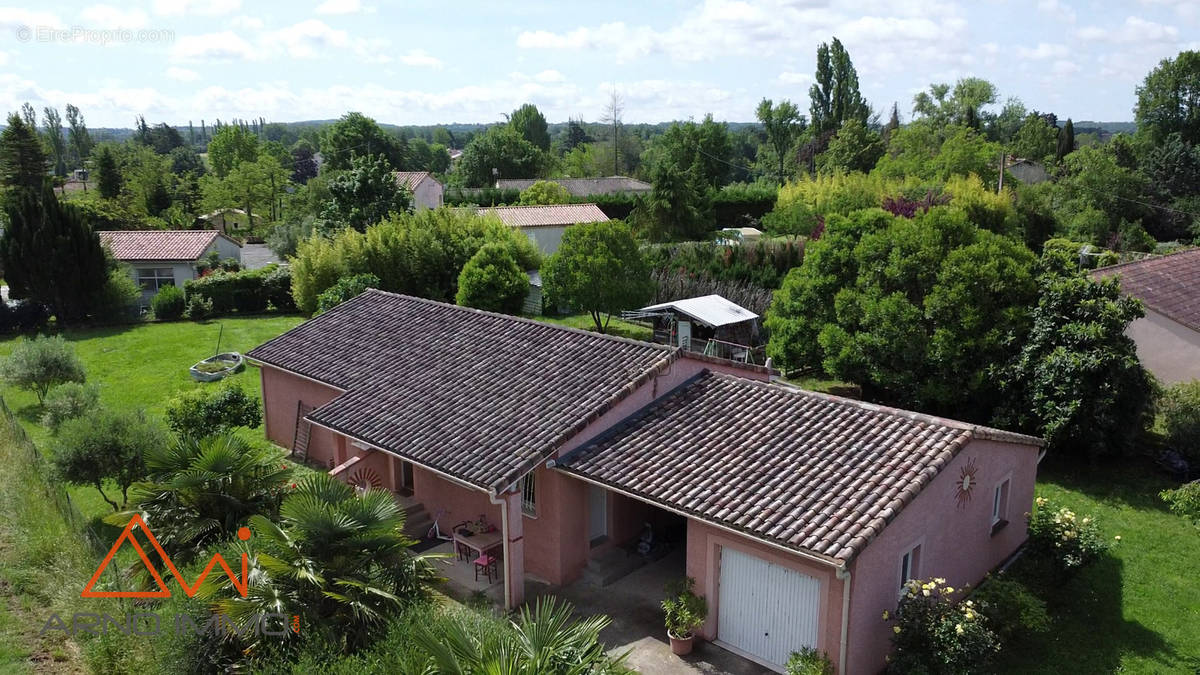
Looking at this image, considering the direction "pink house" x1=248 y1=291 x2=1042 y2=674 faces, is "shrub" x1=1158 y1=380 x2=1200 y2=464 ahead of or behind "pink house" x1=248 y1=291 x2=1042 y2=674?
behind

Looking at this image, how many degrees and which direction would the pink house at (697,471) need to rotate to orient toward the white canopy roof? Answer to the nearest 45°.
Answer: approximately 135° to its right

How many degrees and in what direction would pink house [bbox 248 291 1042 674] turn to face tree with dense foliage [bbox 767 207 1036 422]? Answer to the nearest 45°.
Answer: approximately 180°

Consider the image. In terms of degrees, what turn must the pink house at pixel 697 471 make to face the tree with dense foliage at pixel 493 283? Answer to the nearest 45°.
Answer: approximately 135° to its right

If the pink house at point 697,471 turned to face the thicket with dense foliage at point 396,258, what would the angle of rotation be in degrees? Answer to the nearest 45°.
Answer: approximately 90° to its right

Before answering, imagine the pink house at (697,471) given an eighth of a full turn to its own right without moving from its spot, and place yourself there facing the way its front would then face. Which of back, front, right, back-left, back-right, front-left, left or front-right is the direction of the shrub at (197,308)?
front-right

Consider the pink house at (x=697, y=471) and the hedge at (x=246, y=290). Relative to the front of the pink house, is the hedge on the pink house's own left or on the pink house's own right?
on the pink house's own right

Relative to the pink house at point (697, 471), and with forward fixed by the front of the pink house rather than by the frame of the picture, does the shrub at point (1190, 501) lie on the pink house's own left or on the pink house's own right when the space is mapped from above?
on the pink house's own left

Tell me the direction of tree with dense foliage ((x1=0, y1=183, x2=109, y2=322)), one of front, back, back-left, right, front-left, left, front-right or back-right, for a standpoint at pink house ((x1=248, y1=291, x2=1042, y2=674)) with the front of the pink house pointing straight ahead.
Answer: right

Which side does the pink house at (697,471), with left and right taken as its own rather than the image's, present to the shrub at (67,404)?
right

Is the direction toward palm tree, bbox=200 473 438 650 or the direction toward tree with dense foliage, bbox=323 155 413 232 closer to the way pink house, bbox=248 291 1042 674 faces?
the palm tree

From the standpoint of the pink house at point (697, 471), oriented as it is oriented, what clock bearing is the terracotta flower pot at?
The terracotta flower pot is roughly at 11 o'clock from the pink house.

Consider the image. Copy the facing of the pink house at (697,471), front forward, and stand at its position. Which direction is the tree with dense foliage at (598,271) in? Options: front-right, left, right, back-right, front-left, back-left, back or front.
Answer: back-right

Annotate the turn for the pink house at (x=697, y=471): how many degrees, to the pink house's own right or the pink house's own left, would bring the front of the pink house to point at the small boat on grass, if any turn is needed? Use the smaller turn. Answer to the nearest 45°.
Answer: approximately 90° to the pink house's own right

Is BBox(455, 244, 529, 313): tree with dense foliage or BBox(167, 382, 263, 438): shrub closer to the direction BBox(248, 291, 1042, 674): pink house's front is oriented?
the shrub

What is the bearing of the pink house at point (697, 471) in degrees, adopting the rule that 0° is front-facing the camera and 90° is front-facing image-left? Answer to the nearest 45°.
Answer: approximately 45°
